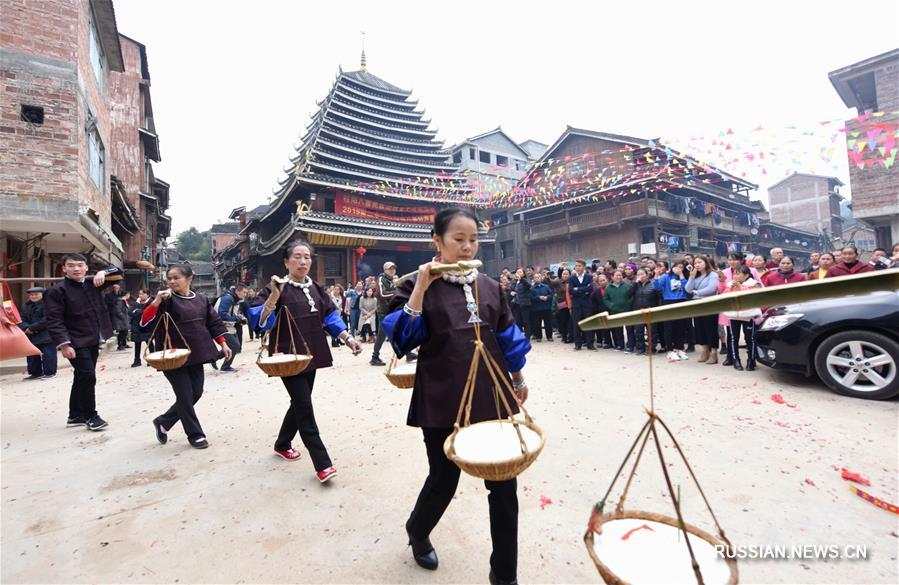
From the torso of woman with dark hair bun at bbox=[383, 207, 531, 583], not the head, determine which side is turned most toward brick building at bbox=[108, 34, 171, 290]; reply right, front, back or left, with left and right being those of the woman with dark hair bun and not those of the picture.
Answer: back

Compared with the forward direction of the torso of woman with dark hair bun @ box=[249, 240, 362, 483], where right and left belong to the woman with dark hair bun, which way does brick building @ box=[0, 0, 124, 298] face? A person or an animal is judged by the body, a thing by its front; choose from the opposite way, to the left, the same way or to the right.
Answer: to the left

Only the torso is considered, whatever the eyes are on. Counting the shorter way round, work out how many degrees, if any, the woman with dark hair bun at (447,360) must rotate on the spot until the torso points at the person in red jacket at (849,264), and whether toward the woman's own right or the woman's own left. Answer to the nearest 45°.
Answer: approximately 90° to the woman's own left

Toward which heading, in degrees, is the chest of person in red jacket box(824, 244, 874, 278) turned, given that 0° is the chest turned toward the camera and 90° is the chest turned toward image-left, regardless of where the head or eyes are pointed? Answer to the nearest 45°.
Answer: approximately 0°

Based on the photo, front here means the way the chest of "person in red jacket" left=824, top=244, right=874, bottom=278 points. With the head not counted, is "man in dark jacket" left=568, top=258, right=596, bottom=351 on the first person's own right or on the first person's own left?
on the first person's own right

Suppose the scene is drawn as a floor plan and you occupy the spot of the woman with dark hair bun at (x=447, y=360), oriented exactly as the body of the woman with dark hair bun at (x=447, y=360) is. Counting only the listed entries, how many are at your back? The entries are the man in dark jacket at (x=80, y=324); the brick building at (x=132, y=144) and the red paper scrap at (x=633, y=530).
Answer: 2

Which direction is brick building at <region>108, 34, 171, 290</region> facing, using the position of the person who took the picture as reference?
facing to the right of the viewer

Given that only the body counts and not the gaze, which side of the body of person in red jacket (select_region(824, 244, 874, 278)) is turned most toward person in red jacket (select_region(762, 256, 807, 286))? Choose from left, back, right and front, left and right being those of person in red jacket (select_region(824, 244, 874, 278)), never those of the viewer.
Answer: right

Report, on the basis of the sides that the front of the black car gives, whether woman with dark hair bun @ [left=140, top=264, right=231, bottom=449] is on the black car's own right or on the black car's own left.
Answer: on the black car's own left

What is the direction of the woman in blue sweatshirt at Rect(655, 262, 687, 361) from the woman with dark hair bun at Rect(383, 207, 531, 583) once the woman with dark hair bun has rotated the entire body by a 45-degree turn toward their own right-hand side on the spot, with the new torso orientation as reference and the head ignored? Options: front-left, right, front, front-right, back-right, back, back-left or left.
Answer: back-left

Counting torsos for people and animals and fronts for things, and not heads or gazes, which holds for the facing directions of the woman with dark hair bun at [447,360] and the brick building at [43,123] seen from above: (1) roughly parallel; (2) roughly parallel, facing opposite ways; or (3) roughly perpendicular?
roughly perpendicular

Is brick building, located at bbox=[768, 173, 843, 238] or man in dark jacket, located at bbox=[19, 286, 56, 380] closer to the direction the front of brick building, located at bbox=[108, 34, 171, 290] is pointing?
the brick building

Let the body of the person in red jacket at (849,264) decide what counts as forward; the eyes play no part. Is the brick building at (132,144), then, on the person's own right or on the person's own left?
on the person's own right

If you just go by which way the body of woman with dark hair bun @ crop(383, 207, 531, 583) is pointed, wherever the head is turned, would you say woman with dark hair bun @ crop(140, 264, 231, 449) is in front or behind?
behind

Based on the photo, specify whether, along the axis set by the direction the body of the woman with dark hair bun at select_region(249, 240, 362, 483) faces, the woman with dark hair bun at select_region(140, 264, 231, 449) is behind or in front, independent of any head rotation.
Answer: behind

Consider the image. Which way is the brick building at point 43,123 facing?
to the viewer's right
